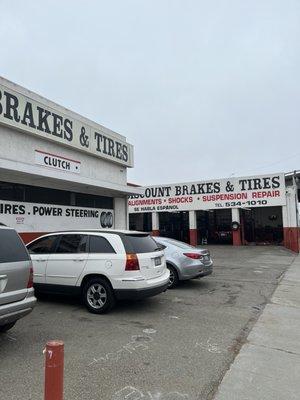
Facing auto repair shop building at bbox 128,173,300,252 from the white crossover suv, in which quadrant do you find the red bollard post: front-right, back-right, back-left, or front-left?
back-right

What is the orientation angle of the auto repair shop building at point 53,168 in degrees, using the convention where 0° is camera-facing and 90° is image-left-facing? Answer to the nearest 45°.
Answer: approximately 315°

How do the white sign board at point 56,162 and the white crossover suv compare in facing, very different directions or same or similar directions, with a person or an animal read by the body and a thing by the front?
very different directions

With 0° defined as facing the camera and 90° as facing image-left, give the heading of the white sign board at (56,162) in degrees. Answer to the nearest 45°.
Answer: approximately 315°

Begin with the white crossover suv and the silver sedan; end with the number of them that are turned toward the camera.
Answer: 0

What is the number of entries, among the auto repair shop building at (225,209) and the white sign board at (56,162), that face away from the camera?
0

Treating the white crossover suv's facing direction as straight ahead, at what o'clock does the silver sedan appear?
The silver sedan is roughly at 3 o'clock from the white crossover suv.

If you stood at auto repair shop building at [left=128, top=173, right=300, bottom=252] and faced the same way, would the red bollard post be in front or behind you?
in front

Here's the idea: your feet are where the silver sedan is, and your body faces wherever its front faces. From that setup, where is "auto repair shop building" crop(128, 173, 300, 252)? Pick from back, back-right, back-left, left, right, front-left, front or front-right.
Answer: front-right

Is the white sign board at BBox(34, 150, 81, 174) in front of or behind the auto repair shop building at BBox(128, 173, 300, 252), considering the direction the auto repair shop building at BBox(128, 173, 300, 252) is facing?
in front

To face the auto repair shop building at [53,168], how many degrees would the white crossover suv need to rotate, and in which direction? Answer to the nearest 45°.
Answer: approximately 45° to its right

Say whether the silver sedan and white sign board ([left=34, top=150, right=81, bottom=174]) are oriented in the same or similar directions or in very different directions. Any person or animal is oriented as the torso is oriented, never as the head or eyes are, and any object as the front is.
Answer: very different directions

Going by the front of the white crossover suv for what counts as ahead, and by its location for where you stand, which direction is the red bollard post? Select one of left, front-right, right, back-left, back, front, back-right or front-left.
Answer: back-left

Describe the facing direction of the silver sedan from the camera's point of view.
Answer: facing away from the viewer and to the left of the viewer

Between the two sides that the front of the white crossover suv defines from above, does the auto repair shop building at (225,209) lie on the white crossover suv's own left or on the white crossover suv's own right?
on the white crossover suv's own right

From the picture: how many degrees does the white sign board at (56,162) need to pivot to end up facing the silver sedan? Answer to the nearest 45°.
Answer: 0° — it already faces it

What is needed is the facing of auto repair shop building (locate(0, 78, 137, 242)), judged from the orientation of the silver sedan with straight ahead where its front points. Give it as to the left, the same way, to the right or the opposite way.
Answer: the opposite way

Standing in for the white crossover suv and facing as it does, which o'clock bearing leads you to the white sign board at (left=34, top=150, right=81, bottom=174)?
The white sign board is roughly at 1 o'clock from the white crossover suv.

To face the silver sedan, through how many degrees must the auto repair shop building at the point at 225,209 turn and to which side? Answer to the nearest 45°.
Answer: approximately 45° to its left

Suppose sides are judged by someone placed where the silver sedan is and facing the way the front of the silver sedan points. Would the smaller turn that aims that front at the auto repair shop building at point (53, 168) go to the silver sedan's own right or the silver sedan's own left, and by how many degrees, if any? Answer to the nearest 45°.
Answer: approximately 45° to the silver sedan's own left

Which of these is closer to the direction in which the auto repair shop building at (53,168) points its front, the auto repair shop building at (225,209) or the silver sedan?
the silver sedan
